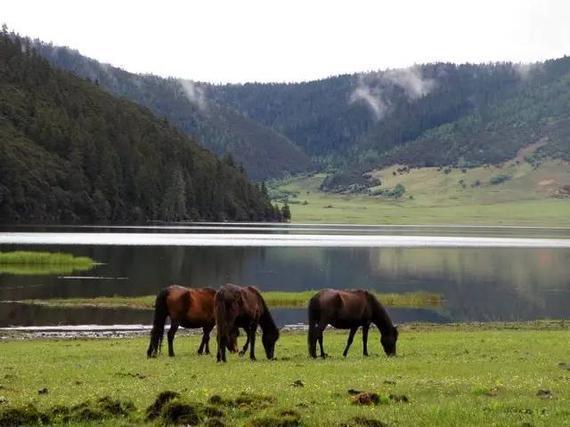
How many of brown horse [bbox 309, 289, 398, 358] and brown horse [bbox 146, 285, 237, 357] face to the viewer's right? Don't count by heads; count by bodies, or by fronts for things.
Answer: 2

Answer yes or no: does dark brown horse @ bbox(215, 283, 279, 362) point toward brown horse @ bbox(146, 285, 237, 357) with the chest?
no

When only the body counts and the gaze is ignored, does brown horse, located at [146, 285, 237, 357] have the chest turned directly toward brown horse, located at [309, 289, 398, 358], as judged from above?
yes

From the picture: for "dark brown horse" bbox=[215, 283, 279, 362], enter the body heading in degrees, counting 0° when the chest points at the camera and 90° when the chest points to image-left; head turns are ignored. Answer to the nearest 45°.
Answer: approximately 225°

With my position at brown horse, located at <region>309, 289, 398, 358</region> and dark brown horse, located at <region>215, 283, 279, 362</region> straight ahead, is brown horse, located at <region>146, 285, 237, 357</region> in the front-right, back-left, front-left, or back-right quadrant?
front-right

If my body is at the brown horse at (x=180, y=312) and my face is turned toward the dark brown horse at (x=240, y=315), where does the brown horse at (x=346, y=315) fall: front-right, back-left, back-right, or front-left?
front-left

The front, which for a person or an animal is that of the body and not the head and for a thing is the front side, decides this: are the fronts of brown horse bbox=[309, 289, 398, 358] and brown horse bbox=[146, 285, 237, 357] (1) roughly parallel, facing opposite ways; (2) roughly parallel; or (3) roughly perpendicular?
roughly parallel

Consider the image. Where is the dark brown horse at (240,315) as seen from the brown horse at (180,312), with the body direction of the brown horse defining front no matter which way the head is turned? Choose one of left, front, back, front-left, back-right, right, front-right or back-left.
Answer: front-right

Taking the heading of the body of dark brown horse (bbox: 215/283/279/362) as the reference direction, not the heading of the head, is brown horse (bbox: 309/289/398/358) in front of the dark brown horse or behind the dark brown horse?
in front

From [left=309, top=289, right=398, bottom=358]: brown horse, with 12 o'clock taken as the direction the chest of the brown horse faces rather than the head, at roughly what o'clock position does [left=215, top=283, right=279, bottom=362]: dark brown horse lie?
The dark brown horse is roughly at 5 o'clock from the brown horse.

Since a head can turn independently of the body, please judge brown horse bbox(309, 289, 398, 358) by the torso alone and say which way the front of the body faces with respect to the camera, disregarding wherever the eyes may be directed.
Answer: to the viewer's right

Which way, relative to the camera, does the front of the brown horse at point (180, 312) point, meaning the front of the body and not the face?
to the viewer's right

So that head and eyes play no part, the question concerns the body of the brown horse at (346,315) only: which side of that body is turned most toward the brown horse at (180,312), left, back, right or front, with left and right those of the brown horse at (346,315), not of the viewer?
back

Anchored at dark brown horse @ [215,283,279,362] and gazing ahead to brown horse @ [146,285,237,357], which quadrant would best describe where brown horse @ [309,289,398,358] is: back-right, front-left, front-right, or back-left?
back-right
